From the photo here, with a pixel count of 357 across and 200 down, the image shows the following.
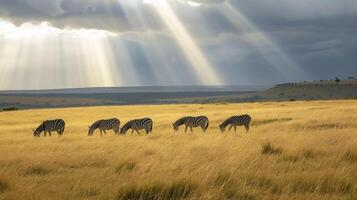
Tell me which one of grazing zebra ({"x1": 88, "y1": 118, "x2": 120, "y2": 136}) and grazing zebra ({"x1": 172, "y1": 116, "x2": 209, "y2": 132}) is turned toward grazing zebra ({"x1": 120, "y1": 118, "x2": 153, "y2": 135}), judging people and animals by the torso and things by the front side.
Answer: grazing zebra ({"x1": 172, "y1": 116, "x2": 209, "y2": 132})

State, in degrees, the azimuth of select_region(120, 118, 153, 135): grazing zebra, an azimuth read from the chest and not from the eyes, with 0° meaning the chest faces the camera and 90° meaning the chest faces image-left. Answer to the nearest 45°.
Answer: approximately 90°

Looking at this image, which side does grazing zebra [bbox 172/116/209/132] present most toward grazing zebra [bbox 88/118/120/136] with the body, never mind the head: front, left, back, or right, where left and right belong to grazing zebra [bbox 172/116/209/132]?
front

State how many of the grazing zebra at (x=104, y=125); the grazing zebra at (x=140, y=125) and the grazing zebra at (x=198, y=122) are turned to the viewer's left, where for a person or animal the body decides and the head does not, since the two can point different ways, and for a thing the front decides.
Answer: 3

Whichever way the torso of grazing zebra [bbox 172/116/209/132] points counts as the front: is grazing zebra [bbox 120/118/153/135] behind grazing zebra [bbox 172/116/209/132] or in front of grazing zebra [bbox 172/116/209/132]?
in front

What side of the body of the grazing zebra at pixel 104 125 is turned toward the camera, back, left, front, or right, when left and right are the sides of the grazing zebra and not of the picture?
left

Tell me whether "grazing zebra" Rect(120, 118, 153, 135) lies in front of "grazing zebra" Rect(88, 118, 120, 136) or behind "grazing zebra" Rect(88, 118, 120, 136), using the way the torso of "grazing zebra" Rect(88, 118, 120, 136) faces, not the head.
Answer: behind

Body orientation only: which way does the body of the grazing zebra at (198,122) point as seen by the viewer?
to the viewer's left

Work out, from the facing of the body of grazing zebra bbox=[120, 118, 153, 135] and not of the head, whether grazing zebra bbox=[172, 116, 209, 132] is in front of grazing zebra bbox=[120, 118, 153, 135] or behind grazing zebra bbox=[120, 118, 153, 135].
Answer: behind
